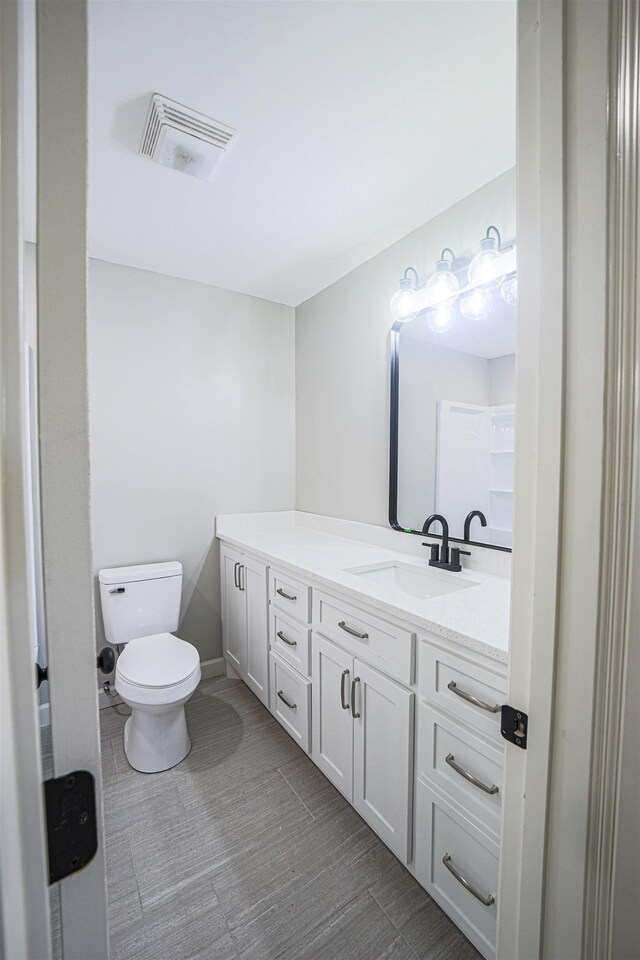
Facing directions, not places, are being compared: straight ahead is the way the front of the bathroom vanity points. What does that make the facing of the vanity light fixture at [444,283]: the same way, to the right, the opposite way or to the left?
the same way

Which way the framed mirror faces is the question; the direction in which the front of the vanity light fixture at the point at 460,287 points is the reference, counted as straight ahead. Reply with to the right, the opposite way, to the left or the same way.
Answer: the same way

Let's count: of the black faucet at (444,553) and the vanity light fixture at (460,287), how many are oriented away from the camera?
0

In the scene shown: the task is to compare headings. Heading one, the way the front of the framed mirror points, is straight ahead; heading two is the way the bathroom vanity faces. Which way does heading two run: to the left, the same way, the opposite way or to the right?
the same way

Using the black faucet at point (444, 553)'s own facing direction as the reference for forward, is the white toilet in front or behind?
in front

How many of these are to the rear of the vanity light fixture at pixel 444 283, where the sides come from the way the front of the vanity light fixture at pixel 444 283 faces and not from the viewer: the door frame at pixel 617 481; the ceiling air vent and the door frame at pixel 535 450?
0

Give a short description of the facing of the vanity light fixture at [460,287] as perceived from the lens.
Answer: facing the viewer and to the left of the viewer

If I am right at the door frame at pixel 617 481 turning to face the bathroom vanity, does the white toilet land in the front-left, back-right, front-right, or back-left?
front-left

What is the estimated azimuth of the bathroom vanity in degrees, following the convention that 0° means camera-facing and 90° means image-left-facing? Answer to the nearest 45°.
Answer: approximately 45°

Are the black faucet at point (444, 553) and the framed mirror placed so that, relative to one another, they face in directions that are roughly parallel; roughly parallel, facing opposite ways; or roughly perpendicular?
roughly parallel

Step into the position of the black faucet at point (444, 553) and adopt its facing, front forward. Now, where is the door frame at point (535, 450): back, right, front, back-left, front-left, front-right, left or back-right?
front-left
